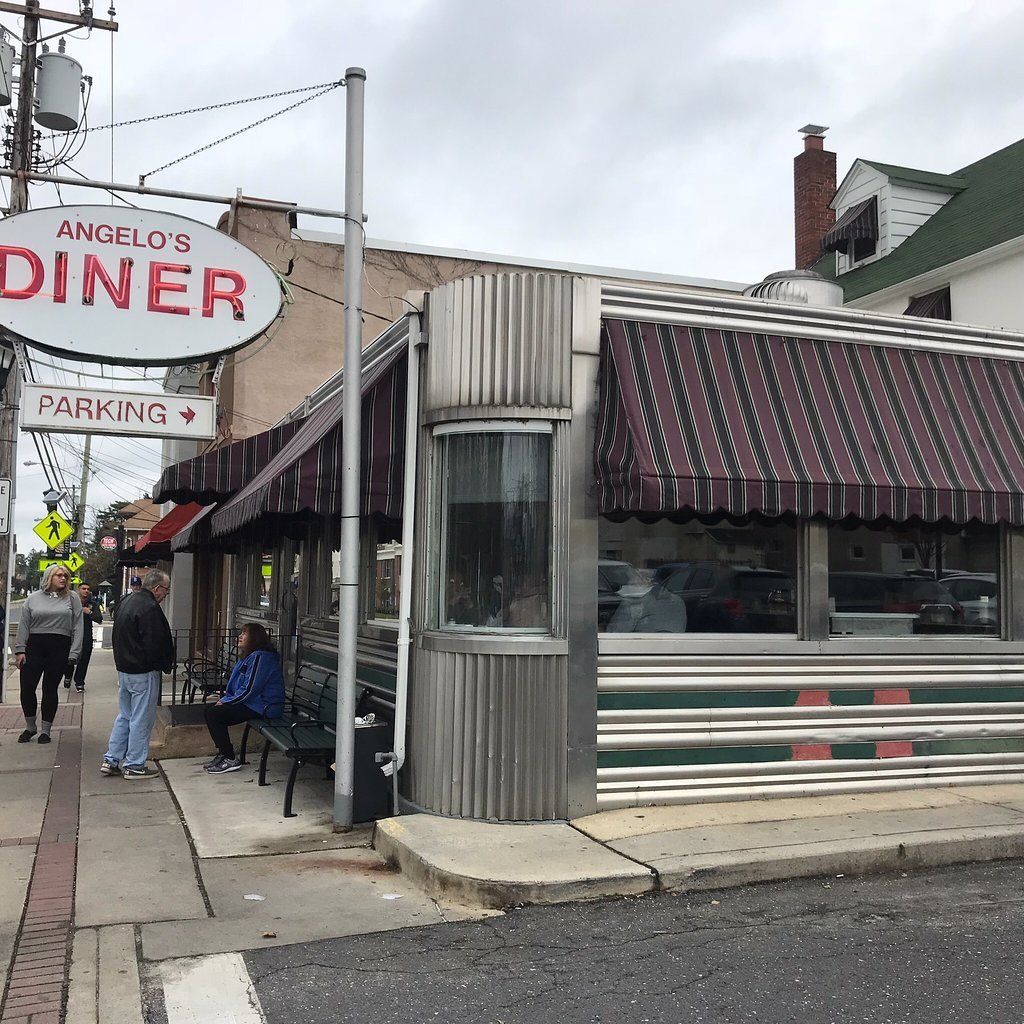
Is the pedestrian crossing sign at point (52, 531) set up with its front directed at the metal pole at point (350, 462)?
yes

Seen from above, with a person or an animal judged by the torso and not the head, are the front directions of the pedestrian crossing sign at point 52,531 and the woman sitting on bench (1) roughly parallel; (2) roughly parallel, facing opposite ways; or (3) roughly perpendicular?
roughly perpendicular

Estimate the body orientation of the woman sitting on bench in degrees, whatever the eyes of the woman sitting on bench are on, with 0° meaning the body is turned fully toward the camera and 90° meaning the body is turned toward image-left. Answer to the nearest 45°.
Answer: approximately 90°

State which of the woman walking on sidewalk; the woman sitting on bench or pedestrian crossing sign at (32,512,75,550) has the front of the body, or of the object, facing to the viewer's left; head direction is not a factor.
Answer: the woman sitting on bench

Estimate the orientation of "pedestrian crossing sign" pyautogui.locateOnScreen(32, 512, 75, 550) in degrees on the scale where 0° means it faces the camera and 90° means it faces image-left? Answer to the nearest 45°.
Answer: approximately 0°

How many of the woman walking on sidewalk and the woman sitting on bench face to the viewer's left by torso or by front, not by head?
1

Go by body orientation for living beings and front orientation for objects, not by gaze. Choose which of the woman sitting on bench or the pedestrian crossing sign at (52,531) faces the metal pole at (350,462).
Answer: the pedestrian crossing sign

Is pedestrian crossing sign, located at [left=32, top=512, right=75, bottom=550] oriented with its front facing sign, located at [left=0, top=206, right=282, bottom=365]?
yes

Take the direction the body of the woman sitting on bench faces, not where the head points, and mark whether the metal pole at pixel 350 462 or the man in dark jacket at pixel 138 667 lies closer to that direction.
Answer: the man in dark jacket

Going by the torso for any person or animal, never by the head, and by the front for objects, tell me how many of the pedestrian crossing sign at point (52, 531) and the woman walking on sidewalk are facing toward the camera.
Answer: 2

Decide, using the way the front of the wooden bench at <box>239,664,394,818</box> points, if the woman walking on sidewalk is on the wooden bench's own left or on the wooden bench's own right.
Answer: on the wooden bench's own right

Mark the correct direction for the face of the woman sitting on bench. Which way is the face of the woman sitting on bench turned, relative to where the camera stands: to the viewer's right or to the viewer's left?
to the viewer's left
